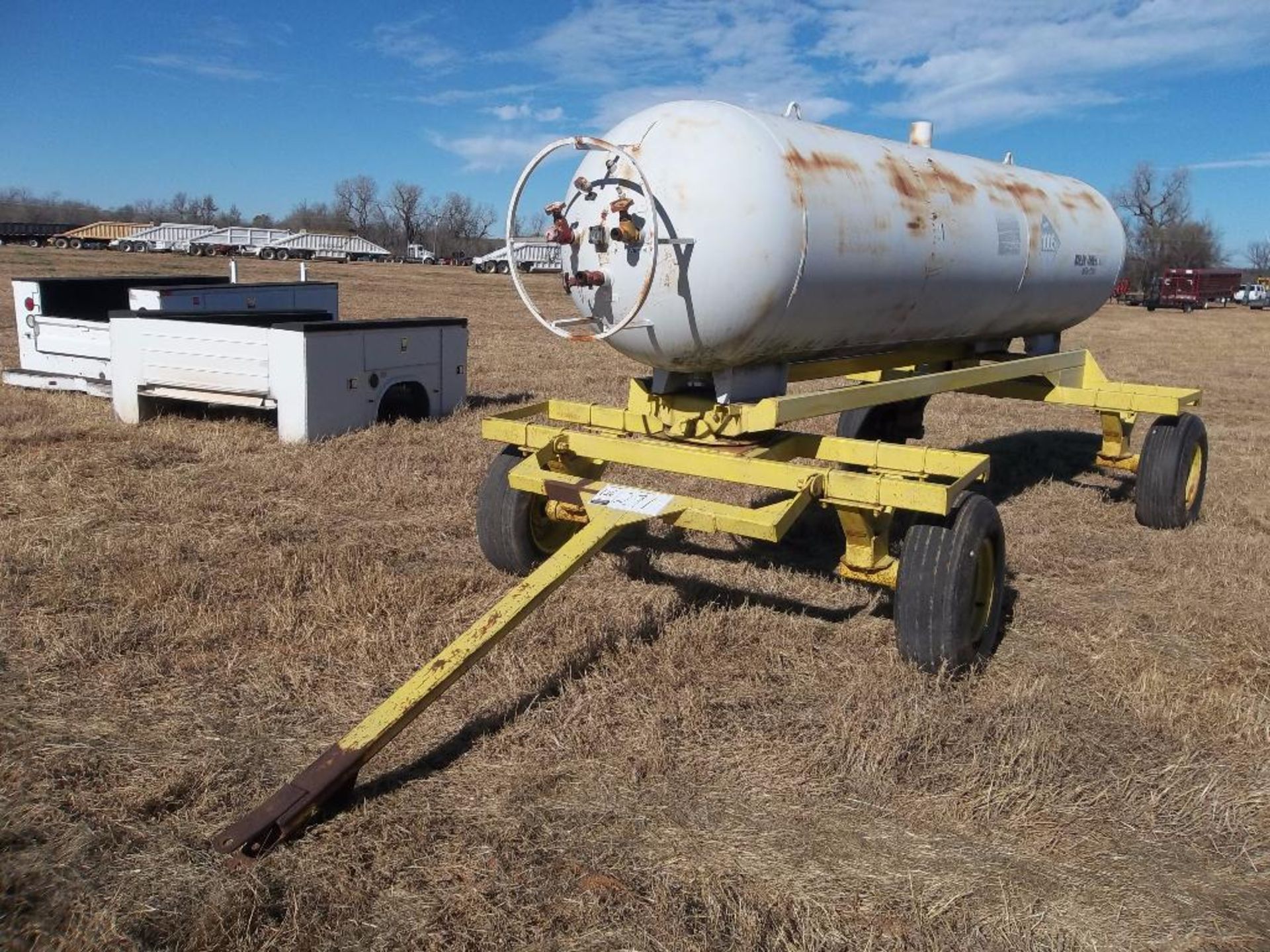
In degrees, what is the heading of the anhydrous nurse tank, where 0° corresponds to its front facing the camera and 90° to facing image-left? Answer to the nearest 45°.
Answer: approximately 45°

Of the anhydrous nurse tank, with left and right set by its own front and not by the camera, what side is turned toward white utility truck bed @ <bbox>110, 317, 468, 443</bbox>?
right

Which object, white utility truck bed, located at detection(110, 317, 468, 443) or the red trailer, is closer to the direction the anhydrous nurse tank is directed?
the white utility truck bed

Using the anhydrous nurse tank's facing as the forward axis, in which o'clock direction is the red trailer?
The red trailer is roughly at 5 o'clock from the anhydrous nurse tank.
